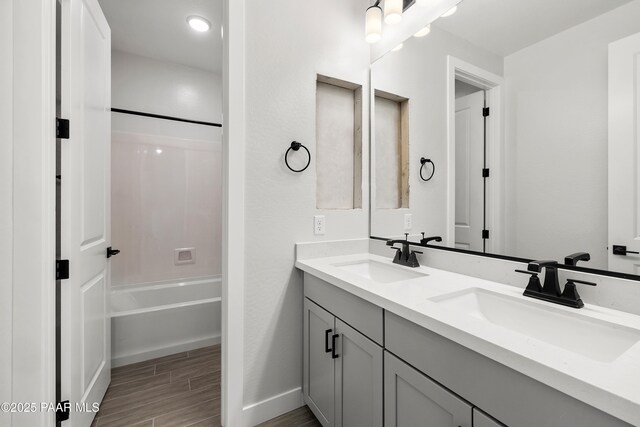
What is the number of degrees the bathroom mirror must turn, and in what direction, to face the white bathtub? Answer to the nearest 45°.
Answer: approximately 45° to its right

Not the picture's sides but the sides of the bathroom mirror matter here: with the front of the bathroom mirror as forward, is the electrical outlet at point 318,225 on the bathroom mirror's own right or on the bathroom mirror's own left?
on the bathroom mirror's own right

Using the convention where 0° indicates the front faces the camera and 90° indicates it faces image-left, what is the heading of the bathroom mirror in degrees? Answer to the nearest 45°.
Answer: approximately 45°

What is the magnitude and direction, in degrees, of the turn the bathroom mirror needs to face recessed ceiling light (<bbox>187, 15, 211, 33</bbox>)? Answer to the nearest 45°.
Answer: approximately 45° to its right

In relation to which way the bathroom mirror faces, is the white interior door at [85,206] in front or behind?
in front
